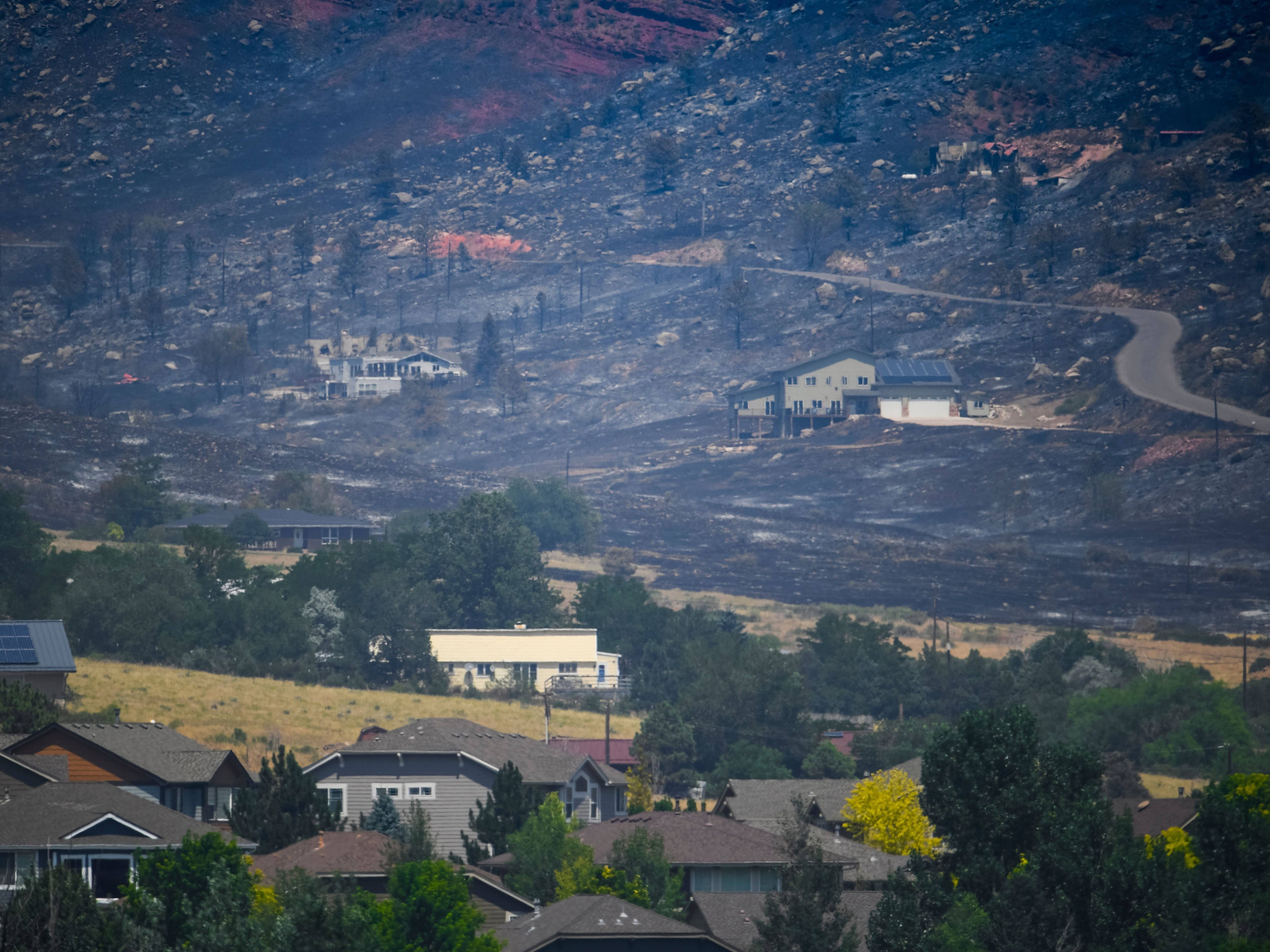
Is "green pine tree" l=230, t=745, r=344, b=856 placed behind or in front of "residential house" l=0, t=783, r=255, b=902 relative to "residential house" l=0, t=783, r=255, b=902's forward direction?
behind

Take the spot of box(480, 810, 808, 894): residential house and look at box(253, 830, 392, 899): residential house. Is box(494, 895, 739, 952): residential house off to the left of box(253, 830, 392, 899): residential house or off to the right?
left

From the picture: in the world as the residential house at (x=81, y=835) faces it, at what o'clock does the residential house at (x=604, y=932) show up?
the residential house at (x=604, y=932) is roughly at 10 o'clock from the residential house at (x=81, y=835).

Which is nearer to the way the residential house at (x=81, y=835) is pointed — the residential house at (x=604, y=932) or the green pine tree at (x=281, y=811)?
the residential house

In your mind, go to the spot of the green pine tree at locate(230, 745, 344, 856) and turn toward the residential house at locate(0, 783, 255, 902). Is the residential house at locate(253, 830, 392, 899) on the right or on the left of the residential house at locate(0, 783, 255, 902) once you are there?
left

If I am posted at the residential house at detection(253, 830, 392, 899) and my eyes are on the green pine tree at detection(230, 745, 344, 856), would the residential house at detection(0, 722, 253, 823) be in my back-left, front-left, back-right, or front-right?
front-left

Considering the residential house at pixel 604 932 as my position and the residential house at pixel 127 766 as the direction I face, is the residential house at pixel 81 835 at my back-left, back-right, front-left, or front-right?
front-left

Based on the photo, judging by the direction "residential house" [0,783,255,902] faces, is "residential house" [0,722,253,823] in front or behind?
behind

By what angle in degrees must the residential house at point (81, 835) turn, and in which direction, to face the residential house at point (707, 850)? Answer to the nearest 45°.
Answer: approximately 90° to its left

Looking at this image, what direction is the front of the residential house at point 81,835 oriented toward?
toward the camera

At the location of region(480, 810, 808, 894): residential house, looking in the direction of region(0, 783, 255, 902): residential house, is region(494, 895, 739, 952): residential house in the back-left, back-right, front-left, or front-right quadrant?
front-left

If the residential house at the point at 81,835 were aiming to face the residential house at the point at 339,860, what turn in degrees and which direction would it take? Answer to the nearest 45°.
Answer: approximately 90° to its left
